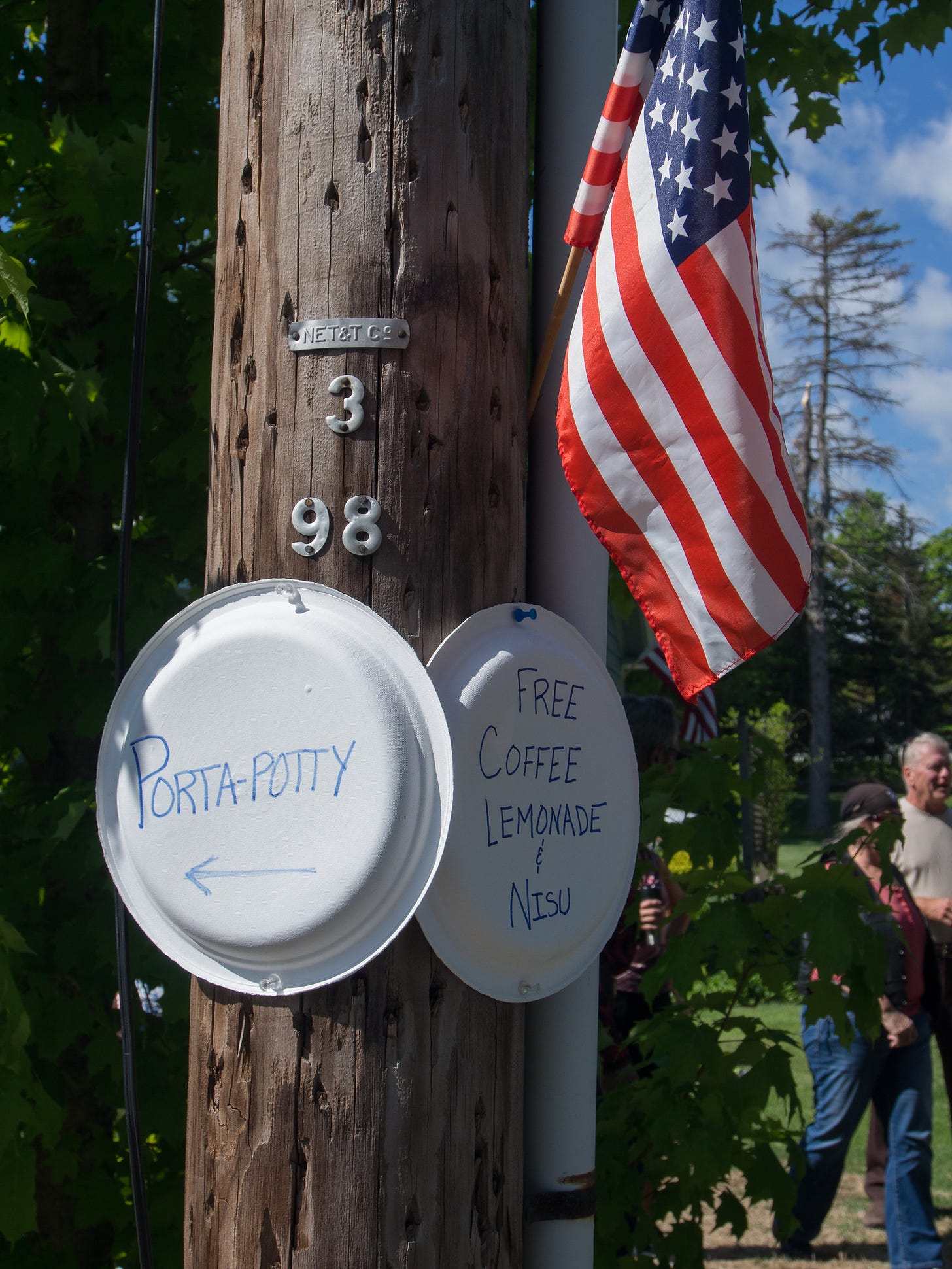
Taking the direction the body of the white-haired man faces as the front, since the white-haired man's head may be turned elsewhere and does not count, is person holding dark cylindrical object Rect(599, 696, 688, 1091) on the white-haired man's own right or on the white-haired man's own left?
on the white-haired man's own right

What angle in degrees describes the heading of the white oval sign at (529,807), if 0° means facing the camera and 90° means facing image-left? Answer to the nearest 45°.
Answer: approximately 315°

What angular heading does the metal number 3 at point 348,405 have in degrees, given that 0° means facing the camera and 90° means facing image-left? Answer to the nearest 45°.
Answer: approximately 0°

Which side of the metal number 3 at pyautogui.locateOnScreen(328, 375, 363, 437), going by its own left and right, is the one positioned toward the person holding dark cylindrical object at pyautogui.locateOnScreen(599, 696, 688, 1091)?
back

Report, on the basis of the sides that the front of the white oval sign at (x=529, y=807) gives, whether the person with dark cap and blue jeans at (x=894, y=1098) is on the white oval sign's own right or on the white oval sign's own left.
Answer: on the white oval sign's own left
